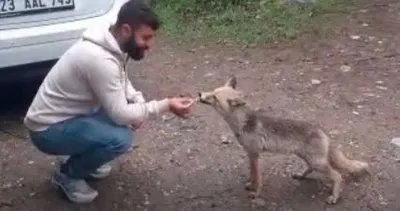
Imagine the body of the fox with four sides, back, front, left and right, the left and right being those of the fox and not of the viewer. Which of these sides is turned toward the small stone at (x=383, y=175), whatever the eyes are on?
back

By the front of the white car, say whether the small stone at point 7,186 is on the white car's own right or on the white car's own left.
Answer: on the white car's own left

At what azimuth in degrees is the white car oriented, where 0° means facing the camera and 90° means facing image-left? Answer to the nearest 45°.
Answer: approximately 135°

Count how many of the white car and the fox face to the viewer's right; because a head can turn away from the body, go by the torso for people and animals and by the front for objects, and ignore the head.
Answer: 0

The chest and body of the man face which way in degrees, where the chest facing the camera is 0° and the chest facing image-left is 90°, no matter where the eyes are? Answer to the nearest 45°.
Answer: approximately 270°

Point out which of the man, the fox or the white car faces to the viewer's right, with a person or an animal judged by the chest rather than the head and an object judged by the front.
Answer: the man

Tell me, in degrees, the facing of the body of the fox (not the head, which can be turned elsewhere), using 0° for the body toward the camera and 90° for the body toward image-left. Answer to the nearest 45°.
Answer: approximately 90°

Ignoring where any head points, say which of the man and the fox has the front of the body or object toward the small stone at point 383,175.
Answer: the man

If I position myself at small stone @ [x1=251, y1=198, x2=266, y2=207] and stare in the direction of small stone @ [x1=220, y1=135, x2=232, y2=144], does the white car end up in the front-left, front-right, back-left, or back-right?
front-left

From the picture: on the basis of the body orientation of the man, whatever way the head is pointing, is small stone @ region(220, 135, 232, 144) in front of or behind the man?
in front
